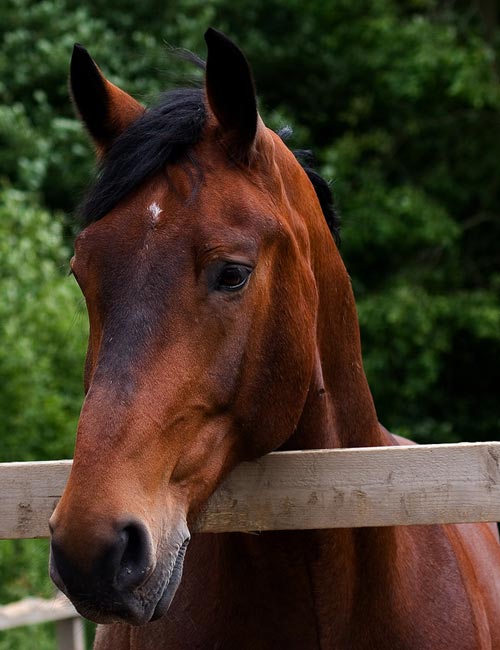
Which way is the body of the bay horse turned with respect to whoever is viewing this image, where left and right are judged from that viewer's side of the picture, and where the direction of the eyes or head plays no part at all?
facing the viewer and to the left of the viewer
